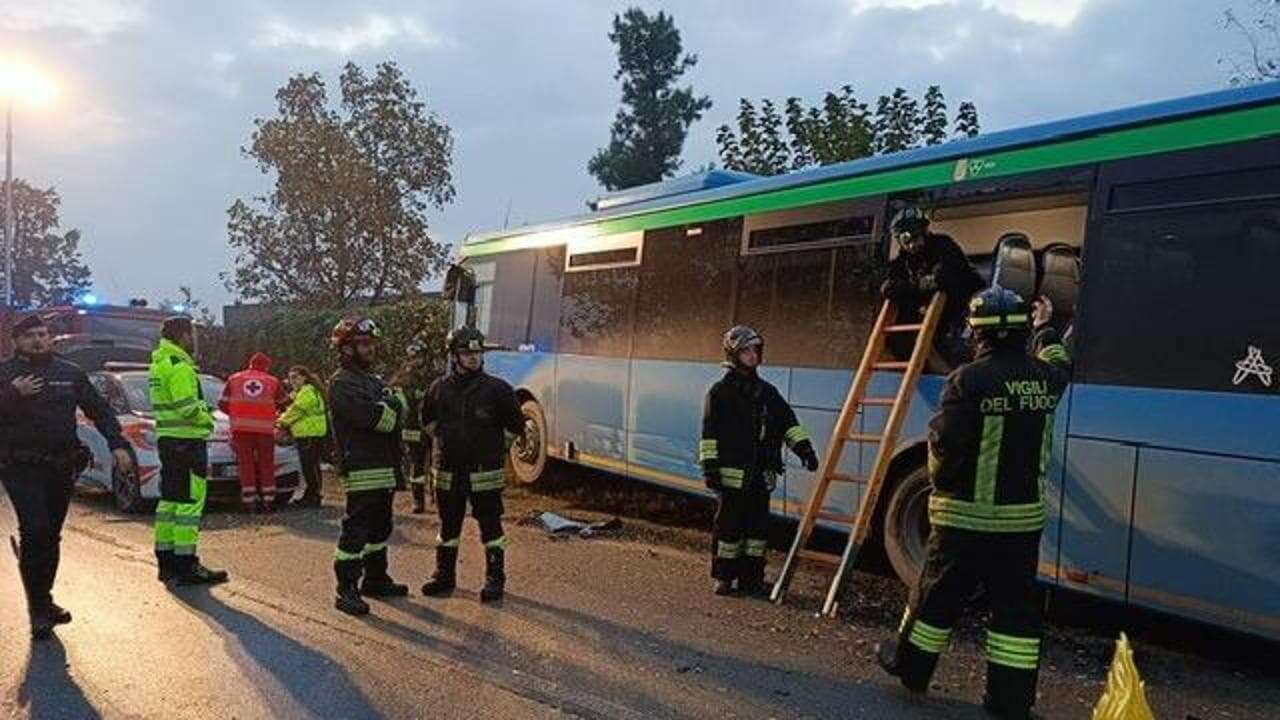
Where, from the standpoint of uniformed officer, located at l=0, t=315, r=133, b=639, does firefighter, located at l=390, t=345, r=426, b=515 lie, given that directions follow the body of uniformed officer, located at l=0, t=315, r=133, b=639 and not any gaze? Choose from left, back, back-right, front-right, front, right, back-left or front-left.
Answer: back-left

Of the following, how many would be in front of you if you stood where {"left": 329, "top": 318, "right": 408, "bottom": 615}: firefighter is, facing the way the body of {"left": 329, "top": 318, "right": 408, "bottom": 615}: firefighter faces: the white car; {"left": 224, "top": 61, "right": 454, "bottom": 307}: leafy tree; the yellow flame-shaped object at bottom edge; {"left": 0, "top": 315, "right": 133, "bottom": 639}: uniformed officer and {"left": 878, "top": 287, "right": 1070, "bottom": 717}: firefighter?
2

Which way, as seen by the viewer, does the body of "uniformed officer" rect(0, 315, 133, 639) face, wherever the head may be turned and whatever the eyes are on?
toward the camera

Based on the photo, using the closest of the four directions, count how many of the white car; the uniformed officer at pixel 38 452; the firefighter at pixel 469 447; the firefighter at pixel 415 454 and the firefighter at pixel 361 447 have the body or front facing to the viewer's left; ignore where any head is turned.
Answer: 1

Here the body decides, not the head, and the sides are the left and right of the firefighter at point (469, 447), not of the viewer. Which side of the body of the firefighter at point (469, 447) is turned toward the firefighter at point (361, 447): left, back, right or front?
right

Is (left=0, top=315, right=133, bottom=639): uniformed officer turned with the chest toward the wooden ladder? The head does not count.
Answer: no

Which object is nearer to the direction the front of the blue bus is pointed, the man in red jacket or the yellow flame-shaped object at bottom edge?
the man in red jacket

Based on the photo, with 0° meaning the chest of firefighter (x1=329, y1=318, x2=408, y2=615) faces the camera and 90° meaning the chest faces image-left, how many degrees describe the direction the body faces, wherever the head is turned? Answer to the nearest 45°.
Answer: approximately 315°

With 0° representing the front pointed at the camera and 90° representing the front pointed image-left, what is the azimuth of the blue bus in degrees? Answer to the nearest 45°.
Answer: approximately 135°

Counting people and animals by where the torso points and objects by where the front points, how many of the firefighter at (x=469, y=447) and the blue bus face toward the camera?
1
